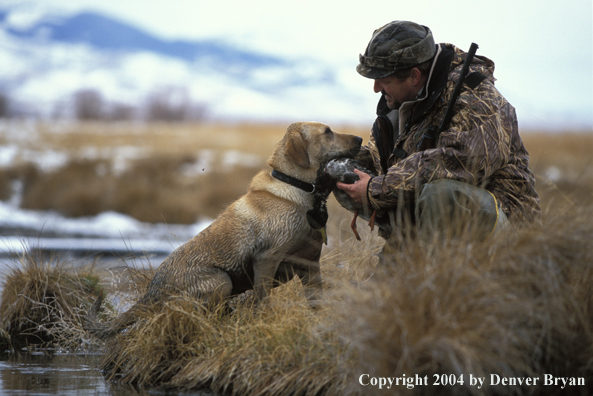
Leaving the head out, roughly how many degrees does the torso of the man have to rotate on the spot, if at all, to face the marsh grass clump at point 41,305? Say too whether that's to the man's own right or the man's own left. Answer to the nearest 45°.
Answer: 0° — they already face it

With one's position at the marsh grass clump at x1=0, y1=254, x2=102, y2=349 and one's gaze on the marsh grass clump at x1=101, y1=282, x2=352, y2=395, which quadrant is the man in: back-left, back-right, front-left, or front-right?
front-left

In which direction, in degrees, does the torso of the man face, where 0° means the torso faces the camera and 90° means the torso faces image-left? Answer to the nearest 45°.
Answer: approximately 90°

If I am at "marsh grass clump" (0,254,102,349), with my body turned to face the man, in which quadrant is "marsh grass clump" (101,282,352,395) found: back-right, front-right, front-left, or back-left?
front-right

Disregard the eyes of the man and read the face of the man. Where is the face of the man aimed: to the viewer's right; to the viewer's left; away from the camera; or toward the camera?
to the viewer's left
